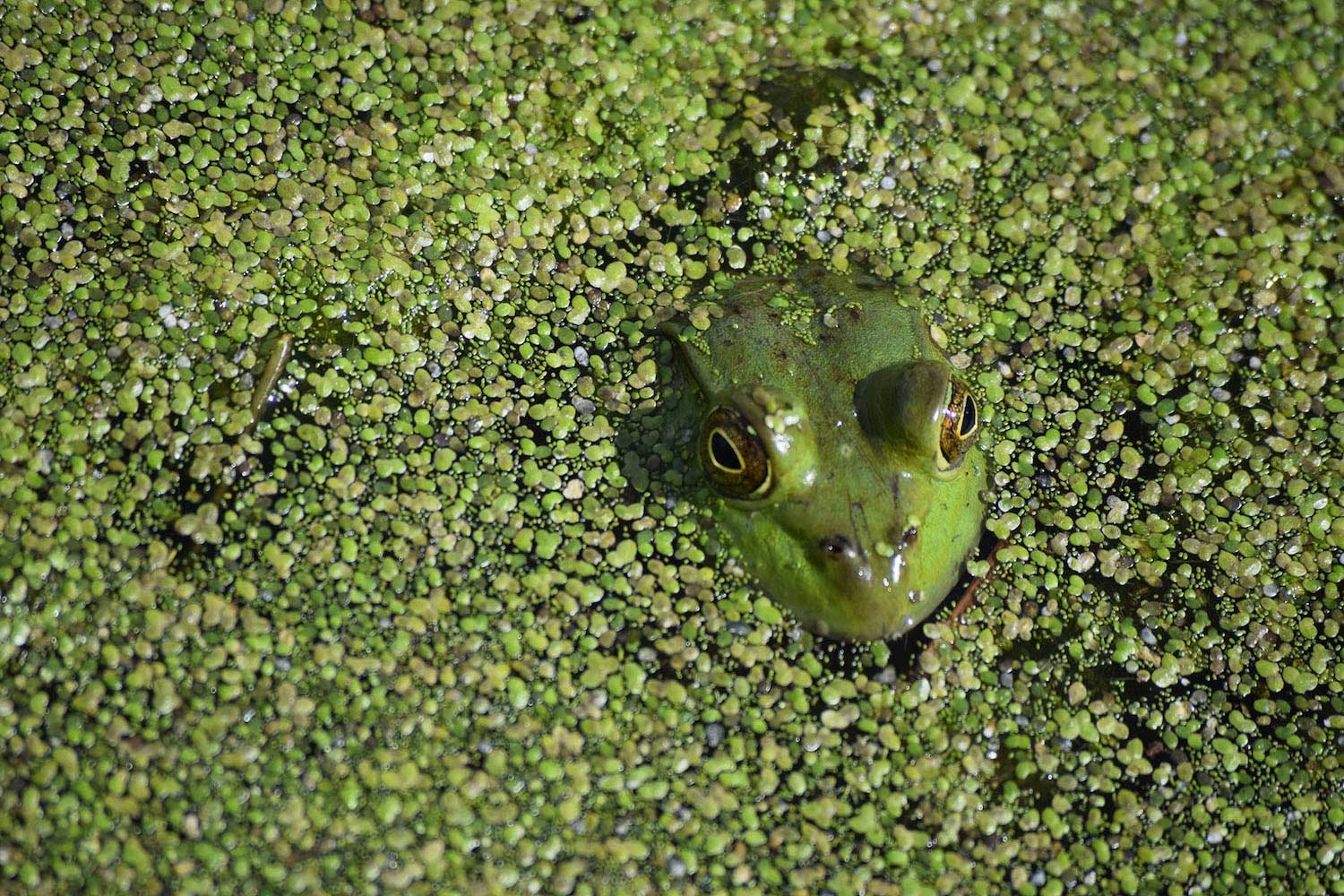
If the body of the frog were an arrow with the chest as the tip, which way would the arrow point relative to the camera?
toward the camera
